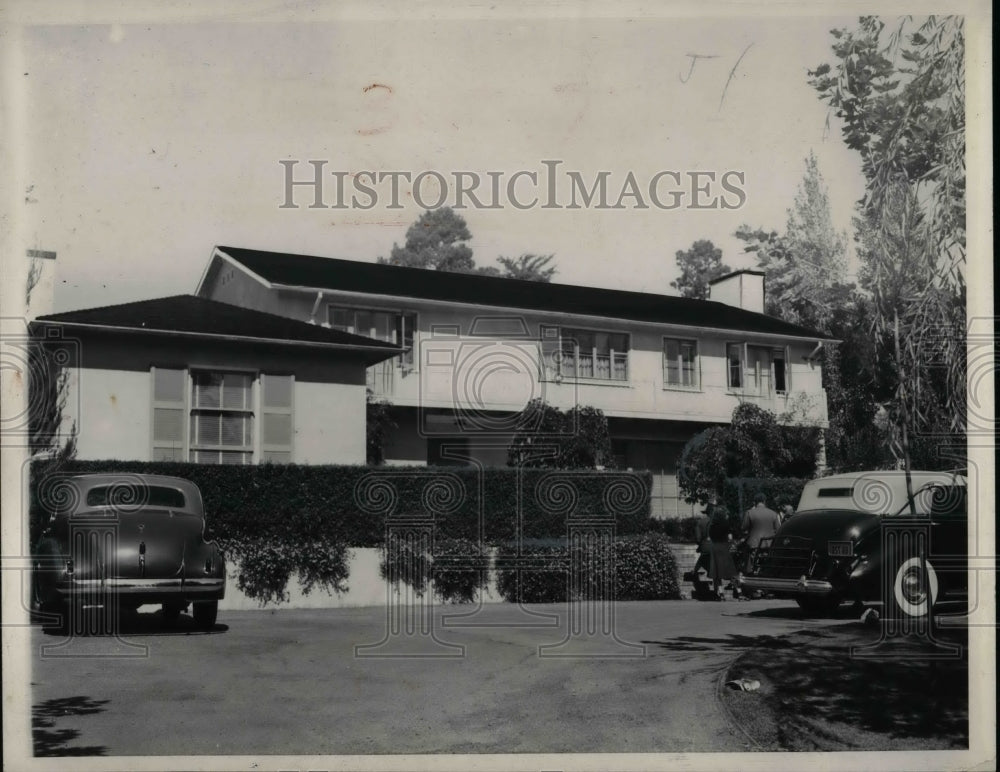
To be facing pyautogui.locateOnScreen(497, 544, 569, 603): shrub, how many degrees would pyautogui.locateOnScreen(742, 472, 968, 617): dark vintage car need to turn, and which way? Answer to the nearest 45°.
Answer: approximately 135° to its left

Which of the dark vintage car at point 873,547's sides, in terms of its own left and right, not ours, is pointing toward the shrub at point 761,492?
left

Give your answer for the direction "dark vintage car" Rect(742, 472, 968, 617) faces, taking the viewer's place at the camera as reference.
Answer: facing away from the viewer and to the right of the viewer

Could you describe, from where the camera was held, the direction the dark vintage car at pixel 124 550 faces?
facing away from the viewer

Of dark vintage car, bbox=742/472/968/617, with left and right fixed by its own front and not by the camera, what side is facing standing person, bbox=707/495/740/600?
left

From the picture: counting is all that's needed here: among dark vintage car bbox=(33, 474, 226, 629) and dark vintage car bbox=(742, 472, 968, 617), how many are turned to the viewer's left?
0

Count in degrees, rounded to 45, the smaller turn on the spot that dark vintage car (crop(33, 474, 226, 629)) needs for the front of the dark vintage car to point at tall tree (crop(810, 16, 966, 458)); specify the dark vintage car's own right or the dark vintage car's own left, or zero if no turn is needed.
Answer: approximately 90° to the dark vintage car's own right

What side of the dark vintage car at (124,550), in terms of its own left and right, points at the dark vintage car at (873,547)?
right

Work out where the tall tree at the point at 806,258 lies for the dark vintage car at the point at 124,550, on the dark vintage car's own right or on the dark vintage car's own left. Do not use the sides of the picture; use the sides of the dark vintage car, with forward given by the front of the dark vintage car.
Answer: on the dark vintage car's own right
